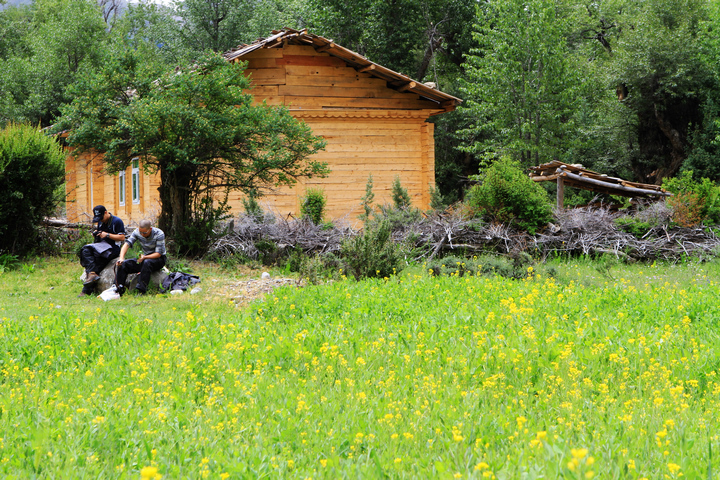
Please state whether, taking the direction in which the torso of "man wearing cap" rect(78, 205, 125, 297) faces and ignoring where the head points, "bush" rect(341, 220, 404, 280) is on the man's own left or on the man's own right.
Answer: on the man's own left

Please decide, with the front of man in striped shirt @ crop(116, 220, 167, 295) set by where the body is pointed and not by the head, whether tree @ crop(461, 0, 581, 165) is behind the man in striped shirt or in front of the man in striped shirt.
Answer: behind

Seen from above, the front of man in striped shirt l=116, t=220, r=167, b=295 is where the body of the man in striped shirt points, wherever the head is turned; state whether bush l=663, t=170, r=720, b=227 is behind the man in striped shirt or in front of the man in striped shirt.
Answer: behind

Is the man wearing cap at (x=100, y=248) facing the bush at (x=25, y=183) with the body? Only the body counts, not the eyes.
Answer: no

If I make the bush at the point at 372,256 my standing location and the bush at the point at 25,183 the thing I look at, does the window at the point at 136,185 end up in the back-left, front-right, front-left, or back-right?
front-right

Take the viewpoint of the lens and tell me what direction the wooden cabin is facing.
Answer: facing the viewer and to the left of the viewer

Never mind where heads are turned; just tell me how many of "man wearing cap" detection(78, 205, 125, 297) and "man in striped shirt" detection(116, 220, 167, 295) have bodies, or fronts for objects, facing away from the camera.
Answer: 0

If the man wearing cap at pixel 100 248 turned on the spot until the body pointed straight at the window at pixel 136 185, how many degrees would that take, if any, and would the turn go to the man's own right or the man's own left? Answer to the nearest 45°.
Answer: approximately 135° to the man's own right

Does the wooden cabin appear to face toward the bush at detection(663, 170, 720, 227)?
no
